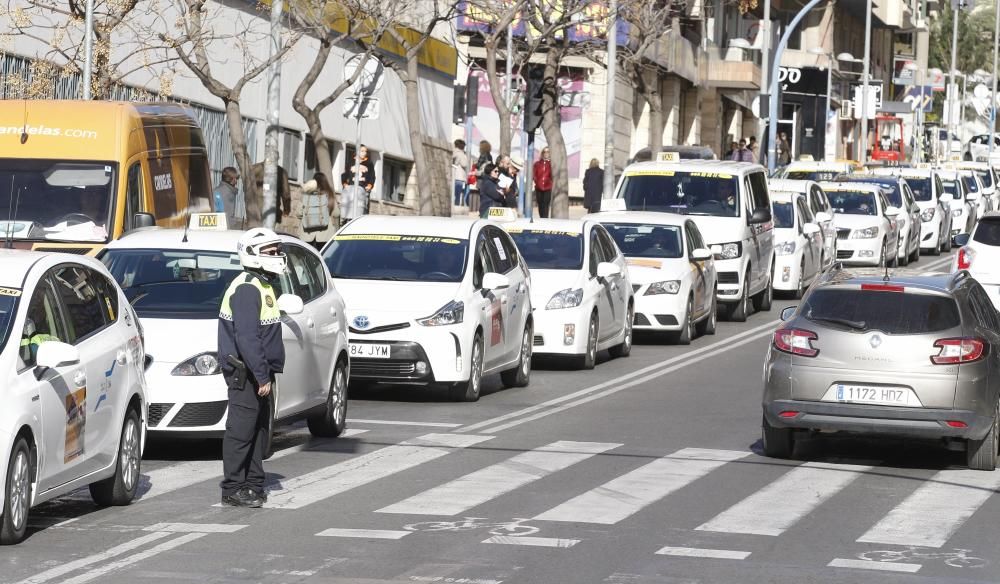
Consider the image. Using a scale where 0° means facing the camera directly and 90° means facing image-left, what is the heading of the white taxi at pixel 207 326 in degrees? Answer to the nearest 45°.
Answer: approximately 45°

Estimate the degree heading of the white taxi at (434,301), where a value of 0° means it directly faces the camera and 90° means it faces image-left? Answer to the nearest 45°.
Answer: approximately 45°

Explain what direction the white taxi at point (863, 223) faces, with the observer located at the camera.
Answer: facing the viewer

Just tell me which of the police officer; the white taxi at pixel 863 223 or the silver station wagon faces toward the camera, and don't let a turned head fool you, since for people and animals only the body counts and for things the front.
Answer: the white taxi

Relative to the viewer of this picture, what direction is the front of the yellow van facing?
facing the viewer and to the left of the viewer

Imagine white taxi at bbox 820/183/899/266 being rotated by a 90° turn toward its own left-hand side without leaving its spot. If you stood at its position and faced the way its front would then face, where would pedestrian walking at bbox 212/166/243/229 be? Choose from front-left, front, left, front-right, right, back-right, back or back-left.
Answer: back-right

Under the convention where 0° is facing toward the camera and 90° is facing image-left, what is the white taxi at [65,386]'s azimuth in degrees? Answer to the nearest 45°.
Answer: approximately 45°

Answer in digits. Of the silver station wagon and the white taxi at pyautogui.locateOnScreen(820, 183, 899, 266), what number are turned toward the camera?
1

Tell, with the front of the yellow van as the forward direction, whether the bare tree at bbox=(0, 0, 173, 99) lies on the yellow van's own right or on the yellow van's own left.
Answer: on the yellow van's own right

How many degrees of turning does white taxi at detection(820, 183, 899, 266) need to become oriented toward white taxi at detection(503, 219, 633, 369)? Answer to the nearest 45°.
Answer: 0° — it already faces it

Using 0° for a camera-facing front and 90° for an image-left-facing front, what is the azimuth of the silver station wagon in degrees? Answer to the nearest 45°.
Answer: approximately 180°

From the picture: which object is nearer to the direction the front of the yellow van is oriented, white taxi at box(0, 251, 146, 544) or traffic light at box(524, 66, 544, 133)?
the white taxi

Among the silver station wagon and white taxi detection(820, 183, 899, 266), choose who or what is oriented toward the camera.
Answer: the white taxi

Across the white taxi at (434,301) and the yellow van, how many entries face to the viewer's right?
0

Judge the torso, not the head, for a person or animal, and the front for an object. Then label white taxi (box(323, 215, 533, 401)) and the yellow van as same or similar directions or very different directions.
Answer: same or similar directions

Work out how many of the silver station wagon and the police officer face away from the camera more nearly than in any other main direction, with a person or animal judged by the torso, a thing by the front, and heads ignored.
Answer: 1
